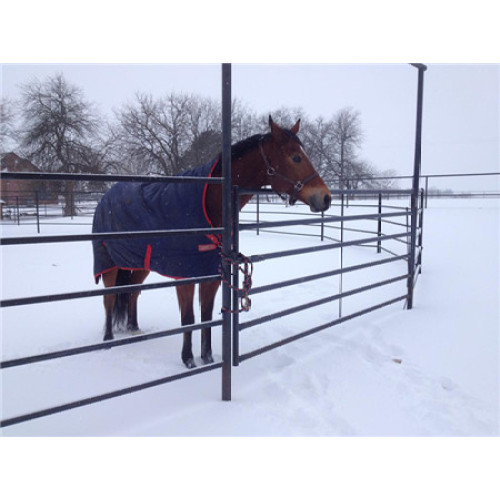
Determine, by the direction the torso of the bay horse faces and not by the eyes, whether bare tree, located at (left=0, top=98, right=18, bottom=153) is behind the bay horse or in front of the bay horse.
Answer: behind

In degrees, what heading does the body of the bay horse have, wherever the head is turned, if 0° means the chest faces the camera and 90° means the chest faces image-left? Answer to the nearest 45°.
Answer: approximately 315°

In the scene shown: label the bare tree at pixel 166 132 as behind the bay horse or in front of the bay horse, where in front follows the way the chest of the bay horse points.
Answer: behind

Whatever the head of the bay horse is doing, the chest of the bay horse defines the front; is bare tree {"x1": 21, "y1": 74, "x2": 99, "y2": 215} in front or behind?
behind

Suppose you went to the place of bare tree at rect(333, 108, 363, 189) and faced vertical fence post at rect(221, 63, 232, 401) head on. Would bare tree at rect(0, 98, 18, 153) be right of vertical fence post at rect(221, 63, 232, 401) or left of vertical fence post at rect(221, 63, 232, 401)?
right
